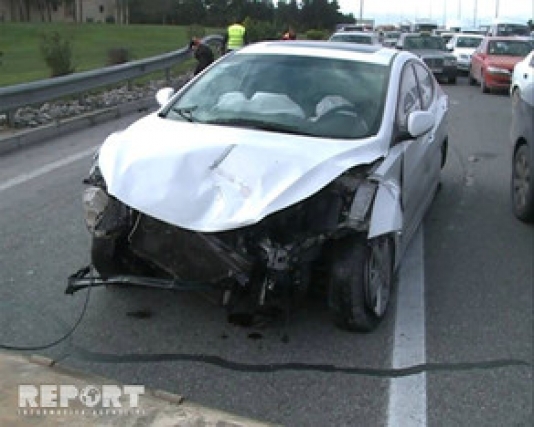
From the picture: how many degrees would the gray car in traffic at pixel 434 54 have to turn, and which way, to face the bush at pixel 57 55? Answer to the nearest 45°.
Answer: approximately 90° to its right

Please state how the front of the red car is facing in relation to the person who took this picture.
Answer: facing the viewer and to the right of the viewer

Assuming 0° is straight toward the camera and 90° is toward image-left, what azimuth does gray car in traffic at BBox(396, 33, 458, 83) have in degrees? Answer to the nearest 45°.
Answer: approximately 315°

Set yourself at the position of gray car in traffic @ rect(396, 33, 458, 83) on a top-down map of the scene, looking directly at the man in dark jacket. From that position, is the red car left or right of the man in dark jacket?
left

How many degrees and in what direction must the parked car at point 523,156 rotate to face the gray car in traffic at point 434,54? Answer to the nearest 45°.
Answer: approximately 135° to its left

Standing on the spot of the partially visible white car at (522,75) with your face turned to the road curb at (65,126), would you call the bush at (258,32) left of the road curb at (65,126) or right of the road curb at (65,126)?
right

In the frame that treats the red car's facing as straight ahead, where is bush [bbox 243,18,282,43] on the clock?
The bush is roughly at 6 o'clock from the red car.

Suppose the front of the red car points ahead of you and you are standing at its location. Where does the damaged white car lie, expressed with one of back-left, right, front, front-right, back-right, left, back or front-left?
front-right

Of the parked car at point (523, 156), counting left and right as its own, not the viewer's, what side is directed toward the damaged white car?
right

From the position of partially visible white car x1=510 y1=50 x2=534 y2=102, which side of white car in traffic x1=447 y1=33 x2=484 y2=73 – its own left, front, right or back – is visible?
front

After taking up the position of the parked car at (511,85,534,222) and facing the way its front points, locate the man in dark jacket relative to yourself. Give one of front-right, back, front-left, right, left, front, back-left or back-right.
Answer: back

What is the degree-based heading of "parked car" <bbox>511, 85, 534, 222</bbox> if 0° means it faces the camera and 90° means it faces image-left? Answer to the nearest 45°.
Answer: approximately 315°
